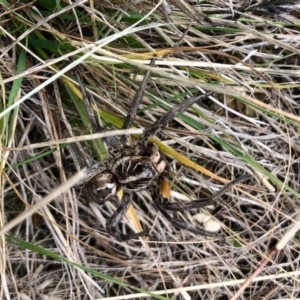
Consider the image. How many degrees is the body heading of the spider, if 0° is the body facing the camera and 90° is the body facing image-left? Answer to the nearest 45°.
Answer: approximately 270°
